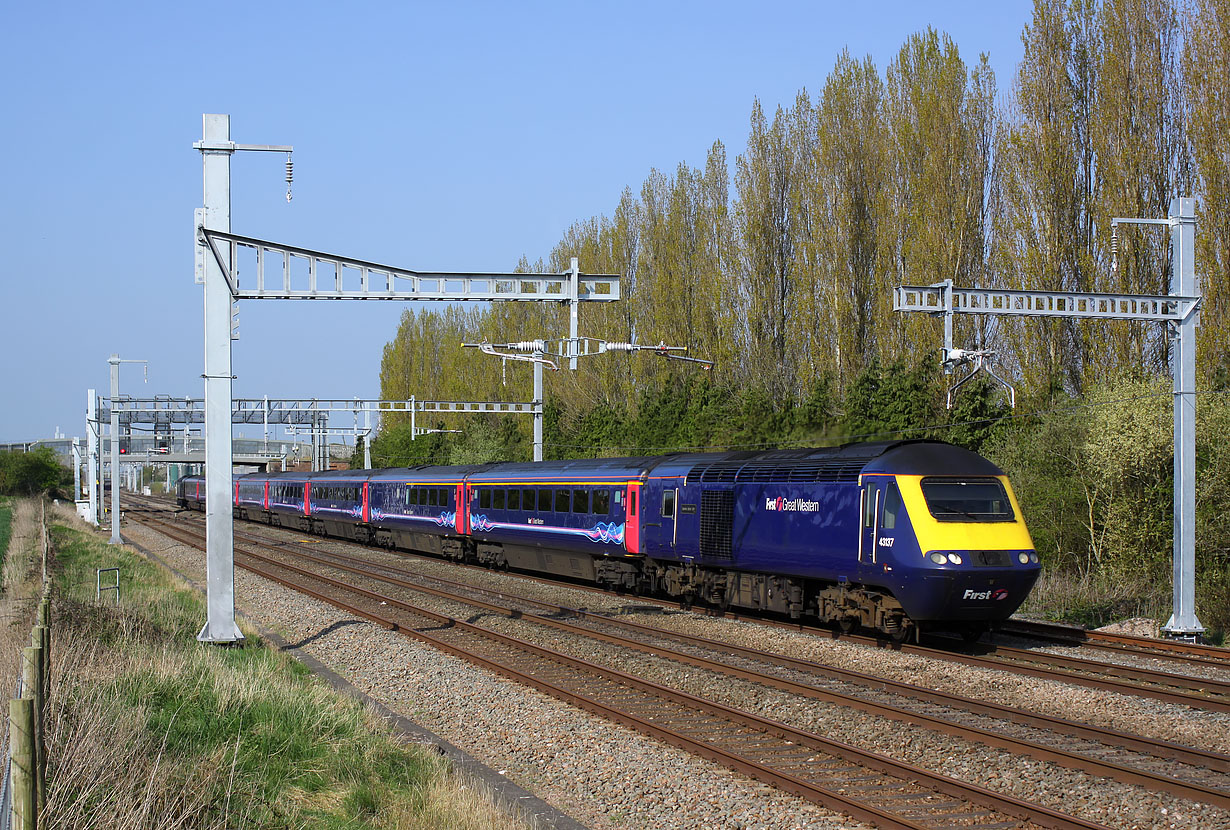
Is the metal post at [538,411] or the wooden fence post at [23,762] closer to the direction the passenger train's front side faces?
the wooden fence post

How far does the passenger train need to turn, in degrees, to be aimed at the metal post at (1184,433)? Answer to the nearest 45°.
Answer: approximately 45° to its left

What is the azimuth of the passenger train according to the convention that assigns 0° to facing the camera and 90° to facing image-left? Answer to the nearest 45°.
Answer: approximately 315°

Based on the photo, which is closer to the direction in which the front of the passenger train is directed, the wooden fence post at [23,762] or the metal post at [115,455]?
the wooden fence post

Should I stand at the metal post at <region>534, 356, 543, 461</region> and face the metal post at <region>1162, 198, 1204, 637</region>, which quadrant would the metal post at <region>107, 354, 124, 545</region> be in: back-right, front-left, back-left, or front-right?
back-right

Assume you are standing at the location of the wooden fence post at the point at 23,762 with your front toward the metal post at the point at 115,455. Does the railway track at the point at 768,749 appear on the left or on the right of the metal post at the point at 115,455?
right

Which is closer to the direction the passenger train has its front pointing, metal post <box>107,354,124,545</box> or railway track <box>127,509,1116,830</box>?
the railway track

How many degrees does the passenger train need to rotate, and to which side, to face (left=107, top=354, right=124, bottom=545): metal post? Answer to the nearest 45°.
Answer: approximately 180°

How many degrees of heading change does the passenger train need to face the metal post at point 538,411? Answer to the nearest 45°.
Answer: approximately 135° to its left

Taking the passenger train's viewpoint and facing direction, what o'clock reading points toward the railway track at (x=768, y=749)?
The railway track is roughly at 2 o'clock from the passenger train.
